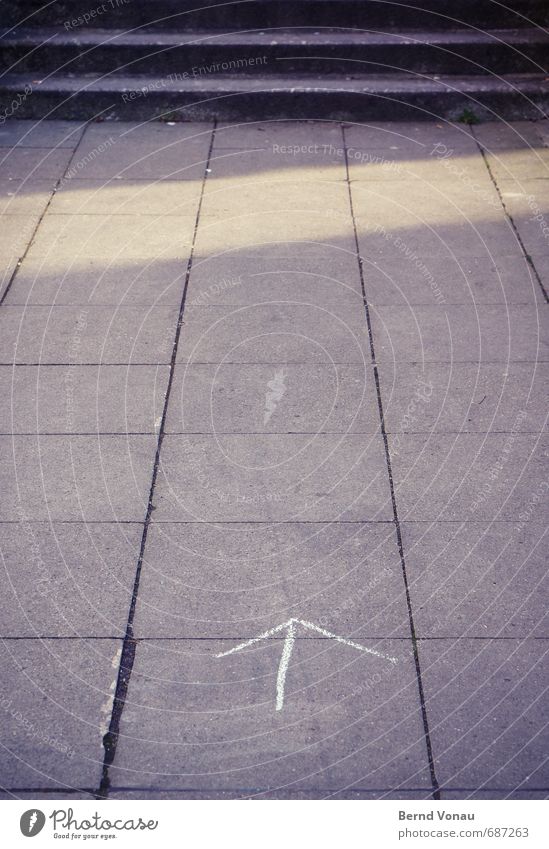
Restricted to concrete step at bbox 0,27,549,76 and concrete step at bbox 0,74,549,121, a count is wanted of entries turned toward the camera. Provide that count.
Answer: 2

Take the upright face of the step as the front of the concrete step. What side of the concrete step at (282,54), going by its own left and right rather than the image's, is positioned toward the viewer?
front

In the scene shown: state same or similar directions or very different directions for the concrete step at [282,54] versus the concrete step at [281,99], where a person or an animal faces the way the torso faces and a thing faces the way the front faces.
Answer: same or similar directions

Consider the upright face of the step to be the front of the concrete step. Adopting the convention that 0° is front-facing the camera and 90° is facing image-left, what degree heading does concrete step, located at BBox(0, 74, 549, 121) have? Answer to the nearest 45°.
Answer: approximately 0°
